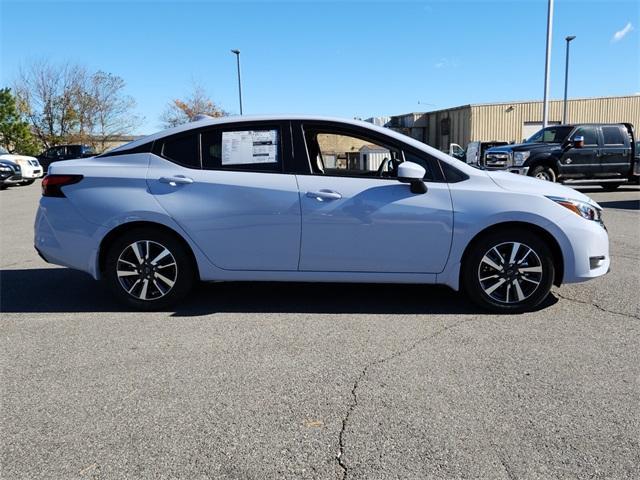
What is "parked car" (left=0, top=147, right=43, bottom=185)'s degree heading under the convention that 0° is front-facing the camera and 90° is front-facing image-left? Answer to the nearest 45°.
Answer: approximately 315°

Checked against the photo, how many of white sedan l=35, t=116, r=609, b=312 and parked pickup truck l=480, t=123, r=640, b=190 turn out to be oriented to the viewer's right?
1

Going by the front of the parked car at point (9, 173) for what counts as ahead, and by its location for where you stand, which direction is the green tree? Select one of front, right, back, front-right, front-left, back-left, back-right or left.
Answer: back-left

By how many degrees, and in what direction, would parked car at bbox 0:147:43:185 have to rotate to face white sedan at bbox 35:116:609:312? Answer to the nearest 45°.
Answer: approximately 45° to its right

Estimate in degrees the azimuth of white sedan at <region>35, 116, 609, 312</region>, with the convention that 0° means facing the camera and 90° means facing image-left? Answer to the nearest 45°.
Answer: approximately 270°

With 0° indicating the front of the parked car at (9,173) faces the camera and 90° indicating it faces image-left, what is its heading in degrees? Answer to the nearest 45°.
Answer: approximately 315°

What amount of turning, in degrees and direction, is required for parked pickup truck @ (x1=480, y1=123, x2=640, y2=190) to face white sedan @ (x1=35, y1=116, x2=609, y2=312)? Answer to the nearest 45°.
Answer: approximately 45° to its left

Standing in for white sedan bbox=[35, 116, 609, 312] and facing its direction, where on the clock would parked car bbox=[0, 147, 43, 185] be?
The parked car is roughly at 8 o'clock from the white sedan.

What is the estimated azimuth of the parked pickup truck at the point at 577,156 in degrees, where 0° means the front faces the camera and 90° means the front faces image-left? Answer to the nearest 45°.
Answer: approximately 45°

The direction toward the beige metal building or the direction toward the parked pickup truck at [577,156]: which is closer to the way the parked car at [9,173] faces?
the parked pickup truck

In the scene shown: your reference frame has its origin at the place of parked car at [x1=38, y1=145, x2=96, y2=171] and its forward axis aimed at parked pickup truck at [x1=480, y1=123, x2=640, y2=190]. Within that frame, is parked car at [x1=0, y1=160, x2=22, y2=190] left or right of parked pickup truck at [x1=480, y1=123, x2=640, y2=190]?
right

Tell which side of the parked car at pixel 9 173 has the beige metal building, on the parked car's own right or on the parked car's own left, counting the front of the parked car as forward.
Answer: on the parked car's own left
